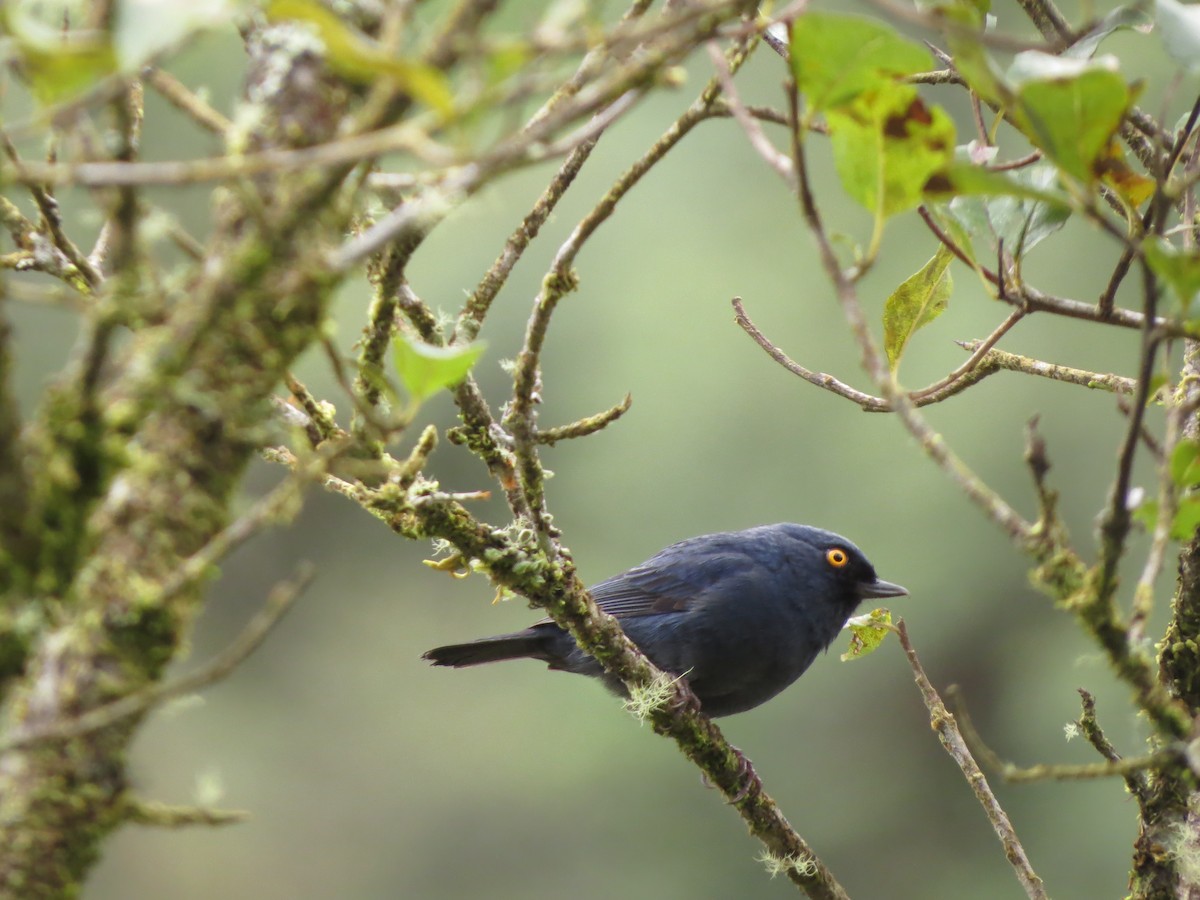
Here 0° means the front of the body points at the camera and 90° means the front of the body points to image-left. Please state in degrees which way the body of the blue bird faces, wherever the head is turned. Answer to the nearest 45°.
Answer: approximately 270°
